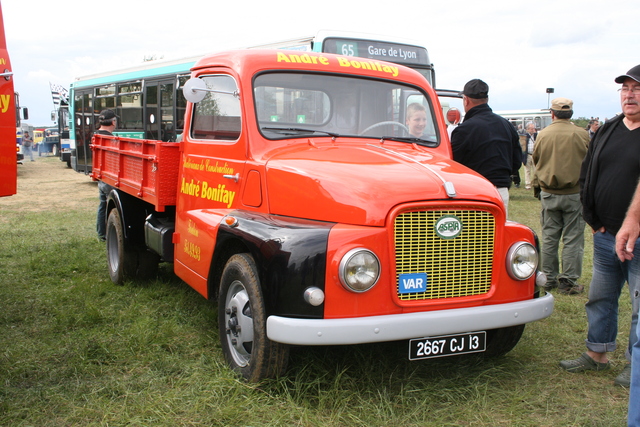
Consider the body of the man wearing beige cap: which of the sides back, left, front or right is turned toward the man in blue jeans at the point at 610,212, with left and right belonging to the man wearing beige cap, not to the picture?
back

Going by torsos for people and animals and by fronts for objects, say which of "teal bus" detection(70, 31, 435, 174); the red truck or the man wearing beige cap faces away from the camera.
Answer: the man wearing beige cap

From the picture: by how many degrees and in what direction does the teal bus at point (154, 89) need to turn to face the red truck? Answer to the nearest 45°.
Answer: approximately 45° to its right

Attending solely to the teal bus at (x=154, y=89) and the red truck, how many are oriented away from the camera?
0

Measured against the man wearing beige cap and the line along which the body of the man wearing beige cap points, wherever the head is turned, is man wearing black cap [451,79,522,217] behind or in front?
behind

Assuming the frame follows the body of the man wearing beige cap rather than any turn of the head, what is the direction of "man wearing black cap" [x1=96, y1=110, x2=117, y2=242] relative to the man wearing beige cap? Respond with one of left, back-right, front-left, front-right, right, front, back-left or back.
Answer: left

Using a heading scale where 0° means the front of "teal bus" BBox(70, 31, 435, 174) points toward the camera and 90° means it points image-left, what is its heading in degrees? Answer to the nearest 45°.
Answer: approximately 315°

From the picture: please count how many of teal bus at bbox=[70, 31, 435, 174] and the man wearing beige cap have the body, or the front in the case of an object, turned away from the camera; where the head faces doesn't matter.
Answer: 1

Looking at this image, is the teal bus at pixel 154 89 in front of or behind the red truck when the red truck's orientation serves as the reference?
behind

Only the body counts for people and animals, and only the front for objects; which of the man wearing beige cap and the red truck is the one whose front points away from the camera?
the man wearing beige cap

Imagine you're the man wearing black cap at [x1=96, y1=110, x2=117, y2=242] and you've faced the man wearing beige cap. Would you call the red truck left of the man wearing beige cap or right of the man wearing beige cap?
right

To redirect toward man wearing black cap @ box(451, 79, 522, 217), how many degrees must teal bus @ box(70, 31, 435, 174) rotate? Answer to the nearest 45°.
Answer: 0° — it already faces them

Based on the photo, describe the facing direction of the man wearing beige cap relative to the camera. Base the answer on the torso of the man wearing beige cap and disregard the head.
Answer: away from the camera

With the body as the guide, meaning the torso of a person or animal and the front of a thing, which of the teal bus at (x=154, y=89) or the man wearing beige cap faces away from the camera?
the man wearing beige cap

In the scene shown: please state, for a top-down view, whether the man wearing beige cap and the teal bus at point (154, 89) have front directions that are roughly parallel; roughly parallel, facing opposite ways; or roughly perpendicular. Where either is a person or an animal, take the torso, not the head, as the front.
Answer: roughly perpendicular
